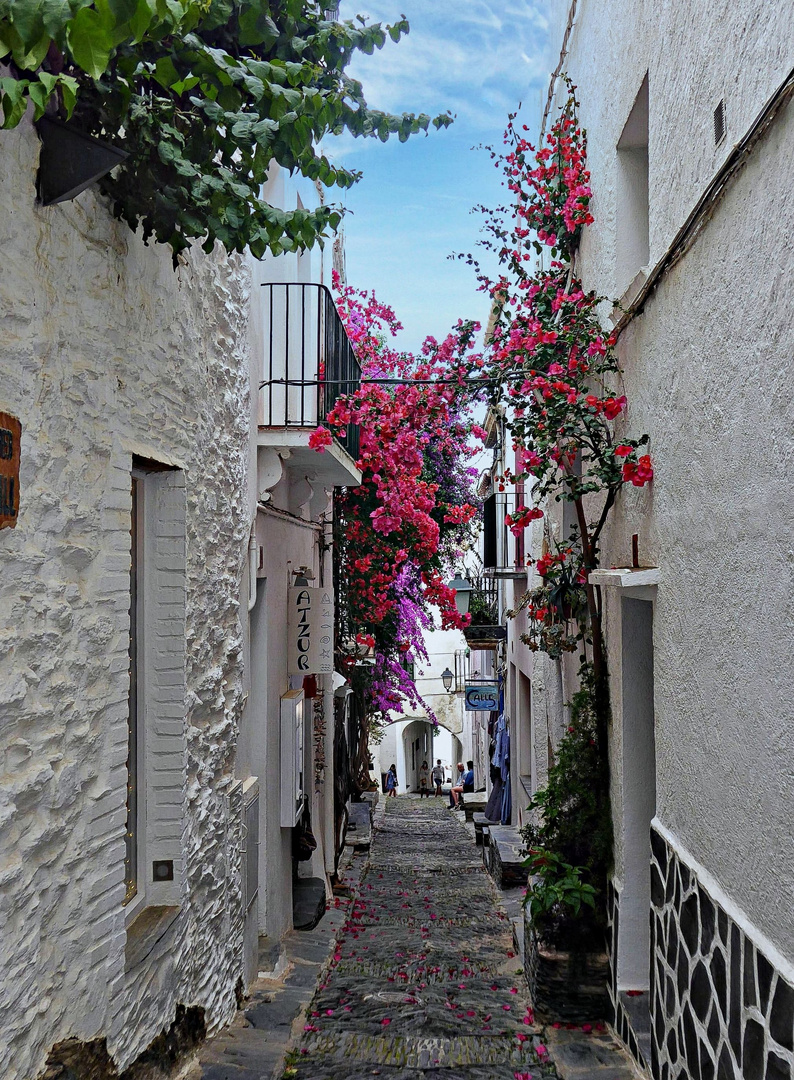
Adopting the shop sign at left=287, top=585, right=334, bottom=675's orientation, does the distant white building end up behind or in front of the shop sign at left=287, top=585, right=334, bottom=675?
behind

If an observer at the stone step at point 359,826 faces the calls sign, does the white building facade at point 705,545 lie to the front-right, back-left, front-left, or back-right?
back-right

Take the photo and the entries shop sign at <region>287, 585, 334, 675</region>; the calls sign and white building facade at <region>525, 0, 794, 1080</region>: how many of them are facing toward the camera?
2

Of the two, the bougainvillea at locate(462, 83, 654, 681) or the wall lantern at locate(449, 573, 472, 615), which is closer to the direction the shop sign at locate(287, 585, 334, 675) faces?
the bougainvillea

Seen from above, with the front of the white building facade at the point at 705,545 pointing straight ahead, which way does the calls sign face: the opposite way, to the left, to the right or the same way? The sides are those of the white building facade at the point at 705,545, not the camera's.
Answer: to the left

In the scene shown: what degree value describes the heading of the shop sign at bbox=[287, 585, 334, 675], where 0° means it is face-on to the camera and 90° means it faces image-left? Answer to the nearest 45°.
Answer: approximately 0°

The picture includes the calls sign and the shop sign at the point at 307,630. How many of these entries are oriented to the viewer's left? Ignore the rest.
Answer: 0

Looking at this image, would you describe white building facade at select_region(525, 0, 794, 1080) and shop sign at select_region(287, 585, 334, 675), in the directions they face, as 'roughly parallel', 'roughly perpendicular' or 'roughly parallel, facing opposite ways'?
roughly perpendicular

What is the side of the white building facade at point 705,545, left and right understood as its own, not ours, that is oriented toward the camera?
left

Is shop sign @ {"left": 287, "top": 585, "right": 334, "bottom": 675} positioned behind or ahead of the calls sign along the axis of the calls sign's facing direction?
ahead

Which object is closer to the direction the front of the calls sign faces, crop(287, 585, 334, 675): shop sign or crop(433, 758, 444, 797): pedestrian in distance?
the shop sign
